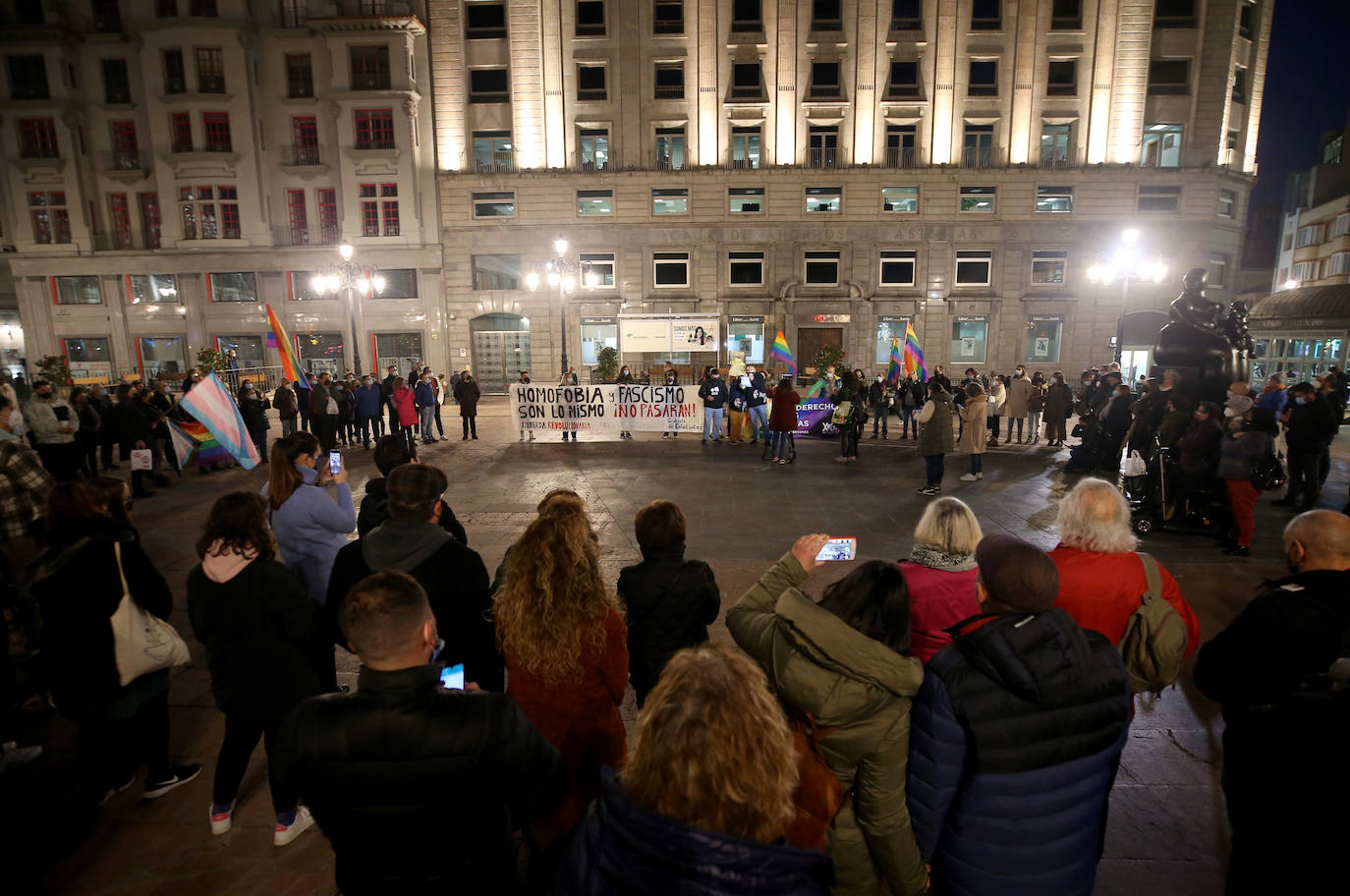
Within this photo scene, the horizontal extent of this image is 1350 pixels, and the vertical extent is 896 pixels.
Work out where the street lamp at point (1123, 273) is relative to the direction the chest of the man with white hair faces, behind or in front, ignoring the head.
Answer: in front

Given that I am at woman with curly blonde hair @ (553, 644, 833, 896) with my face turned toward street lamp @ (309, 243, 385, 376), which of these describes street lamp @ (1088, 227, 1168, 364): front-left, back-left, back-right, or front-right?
front-right

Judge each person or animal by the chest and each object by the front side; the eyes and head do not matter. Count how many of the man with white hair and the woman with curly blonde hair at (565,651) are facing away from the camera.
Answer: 2

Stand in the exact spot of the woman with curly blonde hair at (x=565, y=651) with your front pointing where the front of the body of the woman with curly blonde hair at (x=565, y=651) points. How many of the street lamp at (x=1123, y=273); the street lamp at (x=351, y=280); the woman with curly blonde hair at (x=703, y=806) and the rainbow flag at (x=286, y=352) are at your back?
1

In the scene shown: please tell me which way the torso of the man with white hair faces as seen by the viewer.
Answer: away from the camera

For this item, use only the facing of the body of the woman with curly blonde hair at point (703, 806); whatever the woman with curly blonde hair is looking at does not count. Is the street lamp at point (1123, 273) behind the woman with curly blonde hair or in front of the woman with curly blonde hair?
in front

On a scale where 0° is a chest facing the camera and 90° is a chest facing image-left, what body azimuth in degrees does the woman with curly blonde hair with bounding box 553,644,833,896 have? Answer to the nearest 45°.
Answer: approximately 180°

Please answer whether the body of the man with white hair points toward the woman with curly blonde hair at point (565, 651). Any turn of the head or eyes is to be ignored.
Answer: no

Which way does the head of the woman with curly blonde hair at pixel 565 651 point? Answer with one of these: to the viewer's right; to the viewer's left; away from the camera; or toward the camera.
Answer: away from the camera

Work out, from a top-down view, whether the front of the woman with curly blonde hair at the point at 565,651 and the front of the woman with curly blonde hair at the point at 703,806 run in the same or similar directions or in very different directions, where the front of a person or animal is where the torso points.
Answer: same or similar directions

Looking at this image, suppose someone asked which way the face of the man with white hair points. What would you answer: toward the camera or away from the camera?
away from the camera

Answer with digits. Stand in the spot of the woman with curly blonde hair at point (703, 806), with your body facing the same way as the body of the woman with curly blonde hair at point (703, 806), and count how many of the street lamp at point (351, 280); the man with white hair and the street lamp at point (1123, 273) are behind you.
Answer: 0

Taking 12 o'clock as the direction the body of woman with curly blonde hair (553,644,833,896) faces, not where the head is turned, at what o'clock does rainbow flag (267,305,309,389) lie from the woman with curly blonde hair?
The rainbow flag is roughly at 11 o'clock from the woman with curly blonde hair.

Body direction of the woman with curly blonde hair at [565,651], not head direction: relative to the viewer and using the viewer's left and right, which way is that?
facing away from the viewer

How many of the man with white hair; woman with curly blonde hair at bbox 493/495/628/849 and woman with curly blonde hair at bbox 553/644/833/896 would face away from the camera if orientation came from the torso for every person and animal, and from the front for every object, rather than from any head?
3
